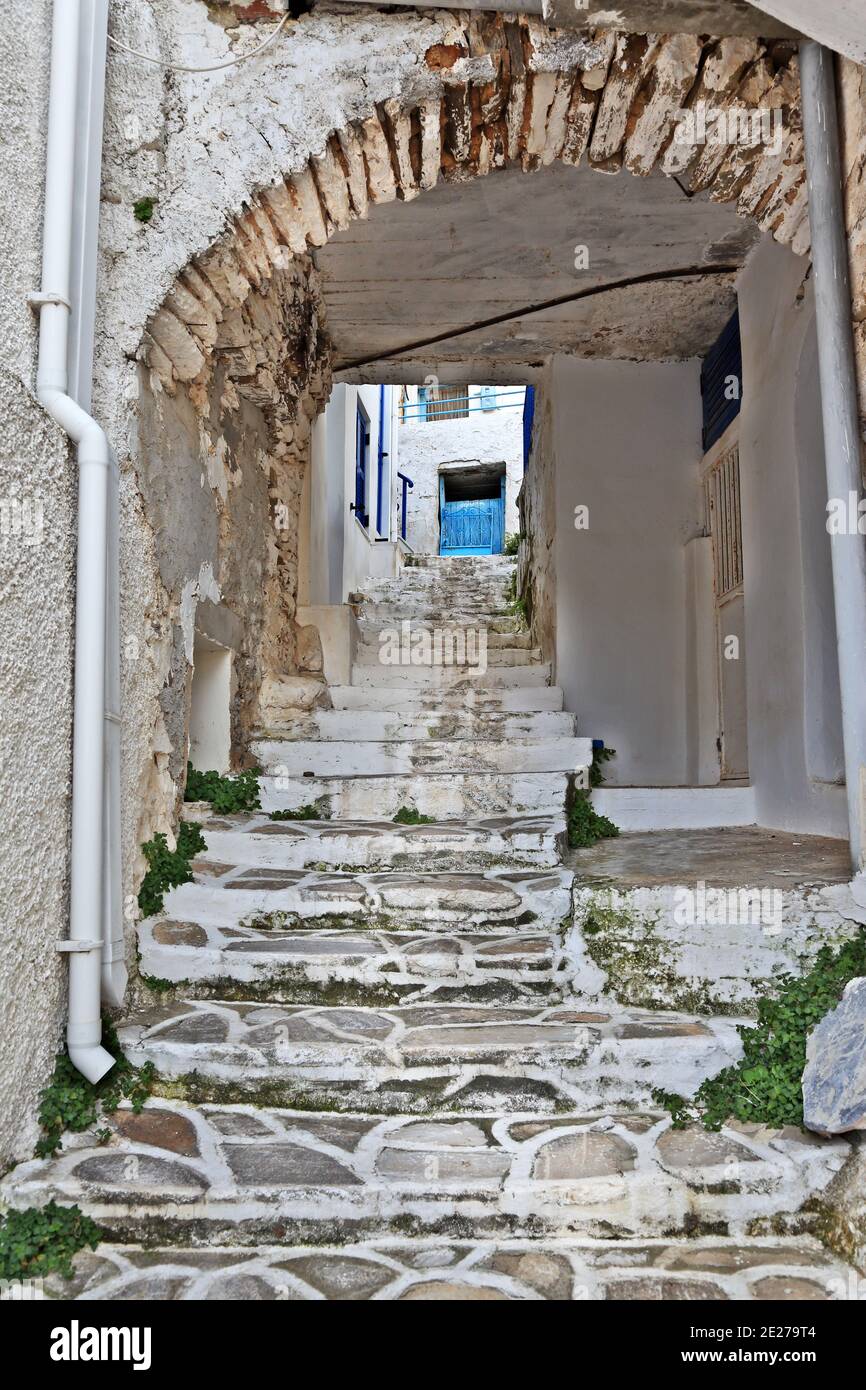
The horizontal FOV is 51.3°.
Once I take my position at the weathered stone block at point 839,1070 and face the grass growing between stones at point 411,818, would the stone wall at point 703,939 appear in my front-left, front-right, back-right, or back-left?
front-right

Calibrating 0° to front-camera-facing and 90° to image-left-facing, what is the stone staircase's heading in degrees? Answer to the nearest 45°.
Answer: approximately 0°

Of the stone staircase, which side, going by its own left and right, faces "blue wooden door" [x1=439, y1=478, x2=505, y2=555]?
back

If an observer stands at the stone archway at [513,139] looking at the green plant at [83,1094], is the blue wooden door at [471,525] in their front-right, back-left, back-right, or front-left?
back-right
